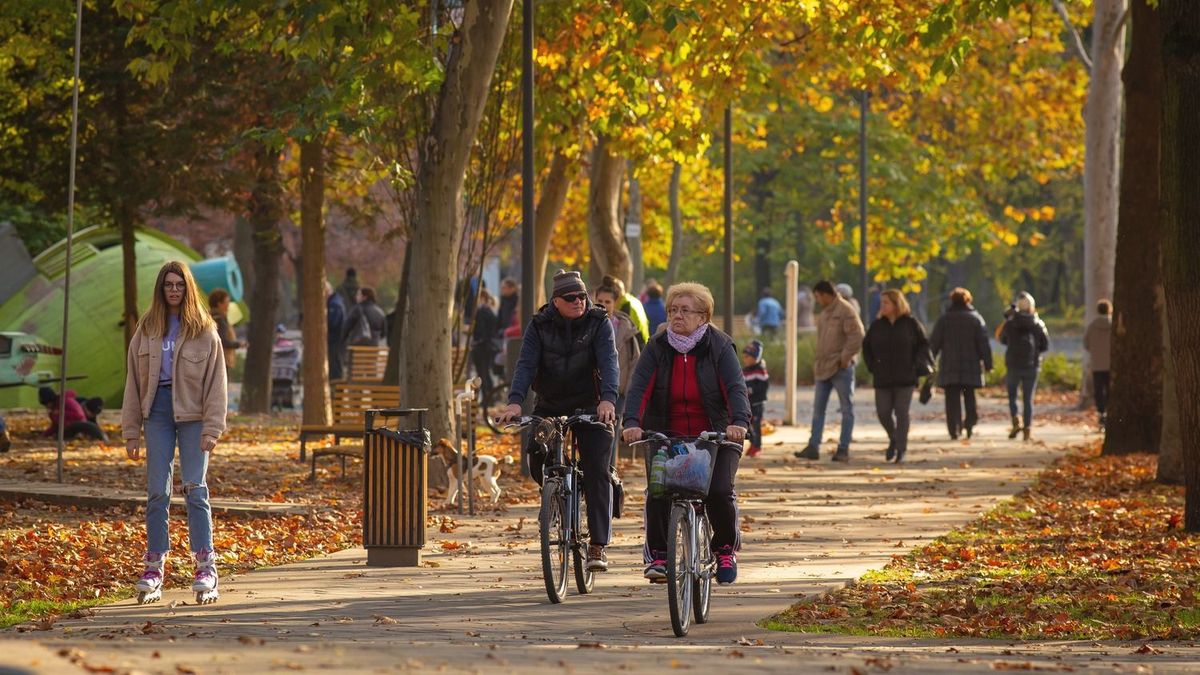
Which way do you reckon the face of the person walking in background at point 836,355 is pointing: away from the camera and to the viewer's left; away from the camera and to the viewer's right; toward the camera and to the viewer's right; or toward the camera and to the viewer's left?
toward the camera and to the viewer's left

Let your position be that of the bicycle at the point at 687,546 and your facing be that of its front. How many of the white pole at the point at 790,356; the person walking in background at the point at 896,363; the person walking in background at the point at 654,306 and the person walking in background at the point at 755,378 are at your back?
4

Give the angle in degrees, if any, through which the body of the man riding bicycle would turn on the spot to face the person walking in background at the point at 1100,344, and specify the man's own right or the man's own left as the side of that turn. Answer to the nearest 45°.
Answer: approximately 135° to the man's own left

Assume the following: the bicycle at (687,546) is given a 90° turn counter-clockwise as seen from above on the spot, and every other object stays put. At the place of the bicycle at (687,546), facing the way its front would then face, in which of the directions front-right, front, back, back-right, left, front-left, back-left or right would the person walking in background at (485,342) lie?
left

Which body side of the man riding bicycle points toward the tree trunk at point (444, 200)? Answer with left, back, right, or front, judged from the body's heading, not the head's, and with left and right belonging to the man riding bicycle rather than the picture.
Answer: back

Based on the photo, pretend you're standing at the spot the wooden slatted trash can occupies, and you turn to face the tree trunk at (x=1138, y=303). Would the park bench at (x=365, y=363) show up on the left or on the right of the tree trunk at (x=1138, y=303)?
left

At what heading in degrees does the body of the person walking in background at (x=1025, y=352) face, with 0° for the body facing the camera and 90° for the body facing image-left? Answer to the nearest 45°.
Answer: approximately 180°

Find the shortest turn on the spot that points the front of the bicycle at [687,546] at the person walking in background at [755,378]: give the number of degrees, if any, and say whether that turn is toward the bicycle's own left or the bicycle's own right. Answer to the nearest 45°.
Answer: approximately 180°
